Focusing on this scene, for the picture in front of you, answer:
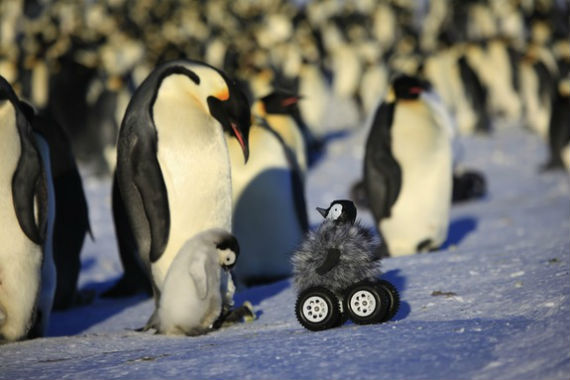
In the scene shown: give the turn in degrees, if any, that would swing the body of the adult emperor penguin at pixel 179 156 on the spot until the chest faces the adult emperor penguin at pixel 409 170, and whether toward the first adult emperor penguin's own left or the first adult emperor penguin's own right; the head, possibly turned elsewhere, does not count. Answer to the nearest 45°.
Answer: approximately 90° to the first adult emperor penguin's own left

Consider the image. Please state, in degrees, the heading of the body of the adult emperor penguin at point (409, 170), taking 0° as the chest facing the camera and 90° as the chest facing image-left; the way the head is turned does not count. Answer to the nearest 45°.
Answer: approximately 315°

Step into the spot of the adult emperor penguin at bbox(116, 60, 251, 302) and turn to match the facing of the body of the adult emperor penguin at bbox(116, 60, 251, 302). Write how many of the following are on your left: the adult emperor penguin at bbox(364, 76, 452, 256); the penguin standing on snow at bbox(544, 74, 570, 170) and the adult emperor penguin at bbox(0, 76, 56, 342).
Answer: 2

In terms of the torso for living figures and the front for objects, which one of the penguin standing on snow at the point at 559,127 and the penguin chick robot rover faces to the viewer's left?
the penguin chick robot rover

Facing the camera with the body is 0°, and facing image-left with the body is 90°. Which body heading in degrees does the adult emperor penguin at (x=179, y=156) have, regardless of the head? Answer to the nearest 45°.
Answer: approximately 315°

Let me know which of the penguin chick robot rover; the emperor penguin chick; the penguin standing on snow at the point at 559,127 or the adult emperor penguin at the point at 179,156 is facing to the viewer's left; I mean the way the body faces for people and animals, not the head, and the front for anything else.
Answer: the penguin chick robot rover

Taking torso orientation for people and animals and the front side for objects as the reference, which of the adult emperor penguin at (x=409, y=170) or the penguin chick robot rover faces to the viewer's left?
the penguin chick robot rover

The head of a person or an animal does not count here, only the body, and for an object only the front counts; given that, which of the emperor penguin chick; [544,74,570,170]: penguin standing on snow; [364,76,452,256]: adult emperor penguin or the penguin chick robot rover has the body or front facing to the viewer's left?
the penguin chick robot rover

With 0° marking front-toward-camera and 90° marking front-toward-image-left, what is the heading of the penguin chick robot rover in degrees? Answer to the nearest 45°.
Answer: approximately 90°

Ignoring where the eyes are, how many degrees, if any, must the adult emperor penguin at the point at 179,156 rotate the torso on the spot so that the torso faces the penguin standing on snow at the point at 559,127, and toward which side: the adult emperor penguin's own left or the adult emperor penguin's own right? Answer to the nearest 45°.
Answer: approximately 90° to the adult emperor penguin's own left

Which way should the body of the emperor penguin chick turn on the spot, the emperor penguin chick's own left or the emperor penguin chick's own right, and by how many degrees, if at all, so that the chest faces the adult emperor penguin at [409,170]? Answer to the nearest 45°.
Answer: approximately 45° to the emperor penguin chick's own left

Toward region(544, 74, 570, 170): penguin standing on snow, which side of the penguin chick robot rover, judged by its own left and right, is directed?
right

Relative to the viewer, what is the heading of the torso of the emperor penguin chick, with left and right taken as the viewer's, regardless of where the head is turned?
facing to the right of the viewer

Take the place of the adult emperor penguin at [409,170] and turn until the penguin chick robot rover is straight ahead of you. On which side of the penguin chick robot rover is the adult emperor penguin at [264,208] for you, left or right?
right
